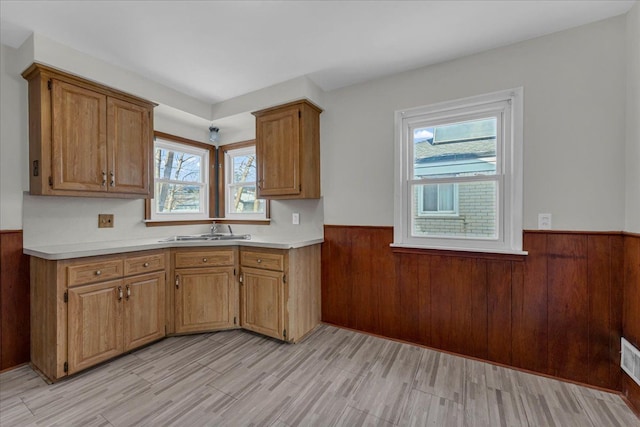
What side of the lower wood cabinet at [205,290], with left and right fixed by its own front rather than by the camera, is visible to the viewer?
front

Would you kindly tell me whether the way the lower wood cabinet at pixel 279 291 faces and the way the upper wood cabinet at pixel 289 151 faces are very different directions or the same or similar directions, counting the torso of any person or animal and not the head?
same or similar directions

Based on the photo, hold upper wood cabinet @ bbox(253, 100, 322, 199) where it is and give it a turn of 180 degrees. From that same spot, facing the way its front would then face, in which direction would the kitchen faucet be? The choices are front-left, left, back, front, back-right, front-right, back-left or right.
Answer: left

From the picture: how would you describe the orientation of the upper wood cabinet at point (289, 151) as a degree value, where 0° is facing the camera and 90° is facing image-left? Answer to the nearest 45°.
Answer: approximately 45°

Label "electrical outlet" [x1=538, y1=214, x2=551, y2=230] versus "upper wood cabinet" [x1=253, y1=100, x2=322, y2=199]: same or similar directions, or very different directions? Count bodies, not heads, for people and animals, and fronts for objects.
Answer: same or similar directions

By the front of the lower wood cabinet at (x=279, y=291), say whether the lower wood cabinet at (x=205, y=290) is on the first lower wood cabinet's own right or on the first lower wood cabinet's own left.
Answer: on the first lower wood cabinet's own right

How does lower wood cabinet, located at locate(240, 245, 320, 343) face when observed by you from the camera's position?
facing the viewer and to the left of the viewer

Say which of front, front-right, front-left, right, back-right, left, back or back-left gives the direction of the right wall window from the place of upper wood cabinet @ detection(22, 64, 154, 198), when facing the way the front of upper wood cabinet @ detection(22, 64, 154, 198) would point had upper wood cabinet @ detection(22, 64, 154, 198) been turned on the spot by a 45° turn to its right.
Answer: front-left

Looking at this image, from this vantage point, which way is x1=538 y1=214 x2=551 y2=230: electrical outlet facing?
toward the camera

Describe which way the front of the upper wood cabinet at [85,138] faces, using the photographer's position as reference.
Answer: facing the viewer and to the right of the viewer

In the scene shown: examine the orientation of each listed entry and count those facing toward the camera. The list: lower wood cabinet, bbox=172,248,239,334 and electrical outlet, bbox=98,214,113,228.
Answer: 2
